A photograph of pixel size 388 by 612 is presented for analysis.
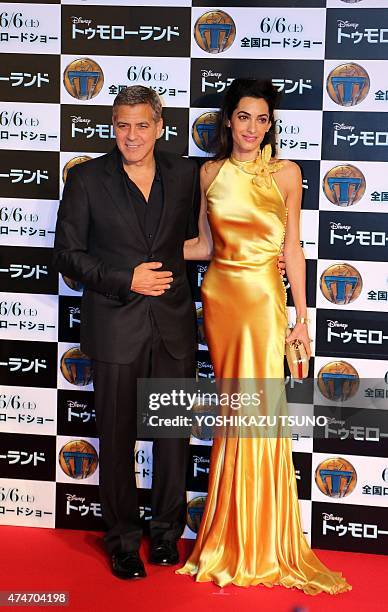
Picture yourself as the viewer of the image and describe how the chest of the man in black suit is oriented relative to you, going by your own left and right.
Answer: facing the viewer

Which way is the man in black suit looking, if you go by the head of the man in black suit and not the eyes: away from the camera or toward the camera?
toward the camera
